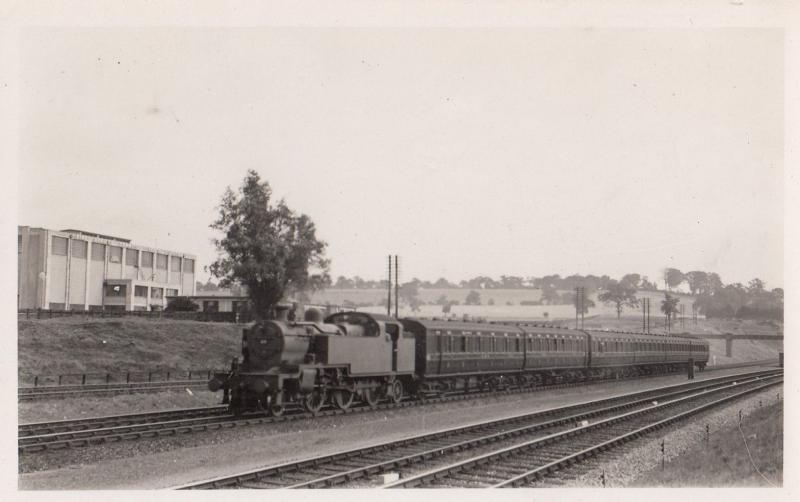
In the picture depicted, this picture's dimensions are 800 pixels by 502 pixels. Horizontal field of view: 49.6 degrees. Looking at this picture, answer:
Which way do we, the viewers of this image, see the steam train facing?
facing the viewer and to the left of the viewer

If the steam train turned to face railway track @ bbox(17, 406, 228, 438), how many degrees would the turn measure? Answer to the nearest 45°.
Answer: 0° — it already faces it

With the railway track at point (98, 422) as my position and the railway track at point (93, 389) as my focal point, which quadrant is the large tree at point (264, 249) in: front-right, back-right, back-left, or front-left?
front-right

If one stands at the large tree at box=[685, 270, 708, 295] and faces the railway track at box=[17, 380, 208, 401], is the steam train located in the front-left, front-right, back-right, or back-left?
front-left

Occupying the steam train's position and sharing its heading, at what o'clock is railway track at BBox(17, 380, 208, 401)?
The railway track is roughly at 2 o'clock from the steam train.

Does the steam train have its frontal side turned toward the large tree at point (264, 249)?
no

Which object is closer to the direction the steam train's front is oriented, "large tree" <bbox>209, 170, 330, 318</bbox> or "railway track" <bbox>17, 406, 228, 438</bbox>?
the railway track

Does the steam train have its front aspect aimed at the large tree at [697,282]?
no
